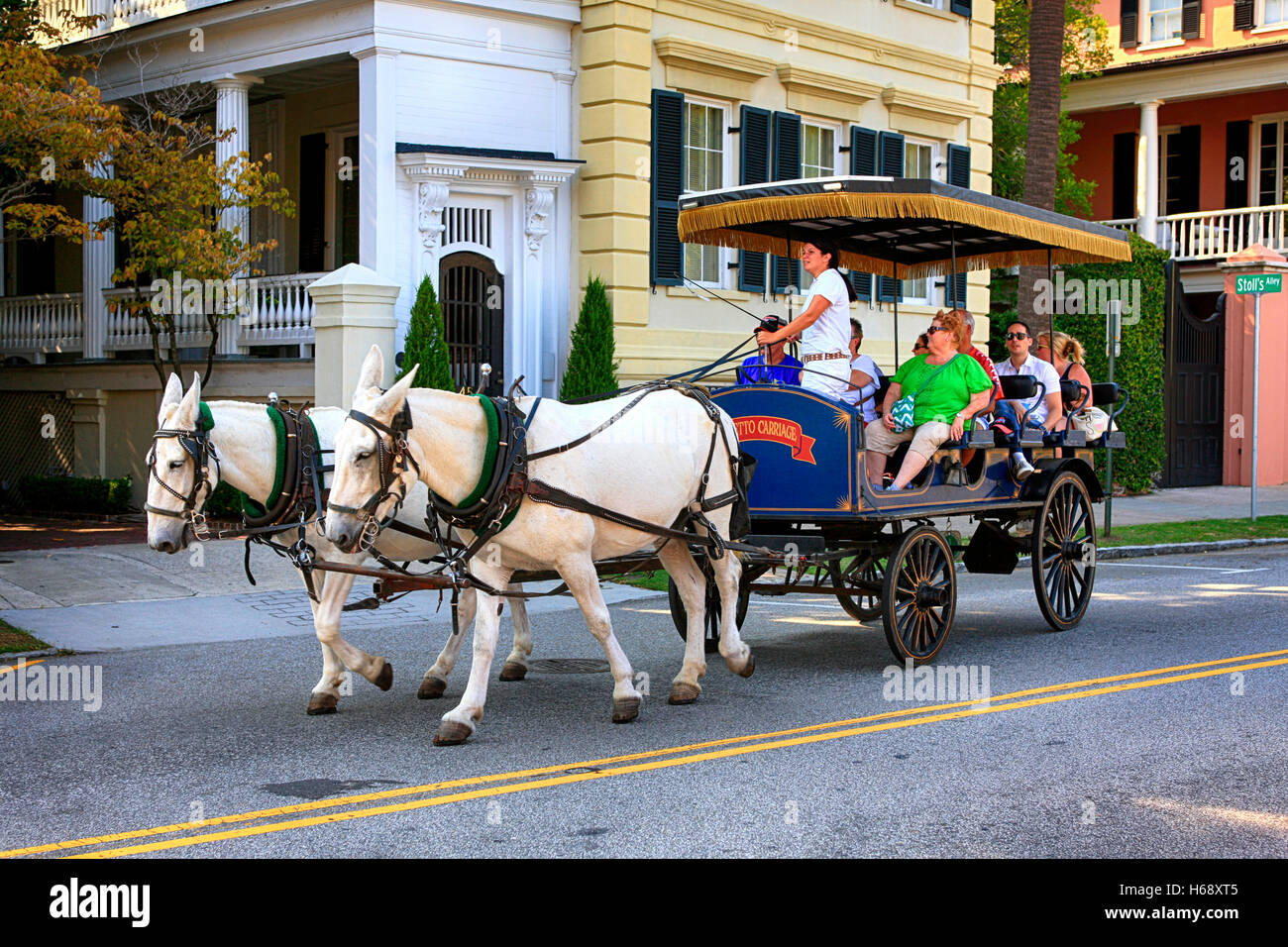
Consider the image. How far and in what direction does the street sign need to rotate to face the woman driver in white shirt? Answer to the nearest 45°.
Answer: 0° — it already faces them

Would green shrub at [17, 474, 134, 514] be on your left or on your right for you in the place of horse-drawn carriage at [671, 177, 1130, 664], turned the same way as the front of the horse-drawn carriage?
on your right

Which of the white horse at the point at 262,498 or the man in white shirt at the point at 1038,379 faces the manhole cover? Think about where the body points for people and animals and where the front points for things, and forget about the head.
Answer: the man in white shirt

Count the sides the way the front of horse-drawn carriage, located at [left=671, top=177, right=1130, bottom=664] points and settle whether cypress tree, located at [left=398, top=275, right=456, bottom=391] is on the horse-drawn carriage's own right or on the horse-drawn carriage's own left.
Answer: on the horse-drawn carriage's own right

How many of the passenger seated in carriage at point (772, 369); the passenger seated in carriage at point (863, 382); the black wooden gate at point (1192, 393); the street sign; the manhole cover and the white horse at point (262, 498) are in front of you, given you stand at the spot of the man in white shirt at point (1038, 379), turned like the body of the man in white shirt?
4

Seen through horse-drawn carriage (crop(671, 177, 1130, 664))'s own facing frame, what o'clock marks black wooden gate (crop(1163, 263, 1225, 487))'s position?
The black wooden gate is roughly at 5 o'clock from the horse-drawn carriage.

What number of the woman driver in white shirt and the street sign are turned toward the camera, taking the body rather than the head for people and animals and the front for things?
1

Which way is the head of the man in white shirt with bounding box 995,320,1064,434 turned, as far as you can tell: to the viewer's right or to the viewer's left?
to the viewer's left

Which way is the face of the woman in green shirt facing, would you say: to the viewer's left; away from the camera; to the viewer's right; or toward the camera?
to the viewer's left
